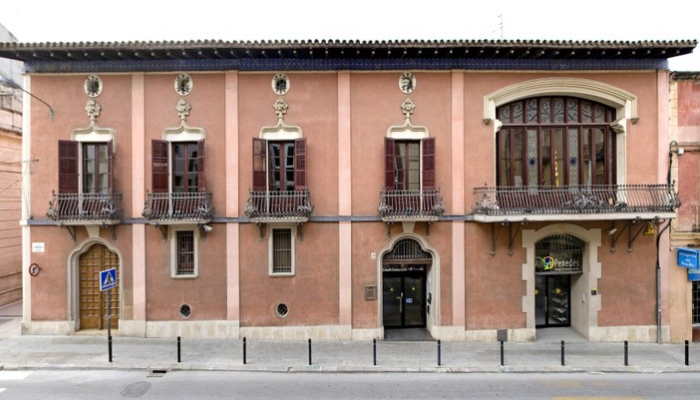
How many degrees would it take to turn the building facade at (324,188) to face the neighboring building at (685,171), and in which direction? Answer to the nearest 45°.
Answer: approximately 90° to its left

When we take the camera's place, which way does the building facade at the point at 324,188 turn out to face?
facing the viewer

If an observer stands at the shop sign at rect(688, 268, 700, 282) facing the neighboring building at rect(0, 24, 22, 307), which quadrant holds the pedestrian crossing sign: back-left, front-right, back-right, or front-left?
front-left

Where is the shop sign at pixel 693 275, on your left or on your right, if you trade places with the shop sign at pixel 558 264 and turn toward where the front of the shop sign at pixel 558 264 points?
on your left

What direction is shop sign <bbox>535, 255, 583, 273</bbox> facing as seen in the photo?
toward the camera

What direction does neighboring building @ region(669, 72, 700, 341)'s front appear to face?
toward the camera

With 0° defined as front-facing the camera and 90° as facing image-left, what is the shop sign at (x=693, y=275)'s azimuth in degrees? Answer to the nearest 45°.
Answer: approximately 0°

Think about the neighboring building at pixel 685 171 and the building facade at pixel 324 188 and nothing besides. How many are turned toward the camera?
2

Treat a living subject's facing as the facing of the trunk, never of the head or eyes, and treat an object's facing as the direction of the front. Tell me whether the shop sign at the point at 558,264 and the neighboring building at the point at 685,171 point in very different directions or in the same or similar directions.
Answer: same or similar directions

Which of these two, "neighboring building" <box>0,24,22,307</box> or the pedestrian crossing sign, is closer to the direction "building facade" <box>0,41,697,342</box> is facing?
the pedestrian crossing sign

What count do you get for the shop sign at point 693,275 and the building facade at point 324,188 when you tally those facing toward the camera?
2

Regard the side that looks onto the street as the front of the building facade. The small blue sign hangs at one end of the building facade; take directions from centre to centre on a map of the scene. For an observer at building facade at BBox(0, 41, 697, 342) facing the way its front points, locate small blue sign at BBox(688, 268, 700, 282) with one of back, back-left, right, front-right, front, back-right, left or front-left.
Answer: left

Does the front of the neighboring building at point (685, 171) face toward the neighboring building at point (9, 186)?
no

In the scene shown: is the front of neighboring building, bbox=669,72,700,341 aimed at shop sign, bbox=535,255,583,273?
no
